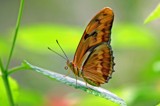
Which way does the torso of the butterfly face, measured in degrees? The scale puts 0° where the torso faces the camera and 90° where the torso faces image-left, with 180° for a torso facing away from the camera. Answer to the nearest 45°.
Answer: approximately 90°
